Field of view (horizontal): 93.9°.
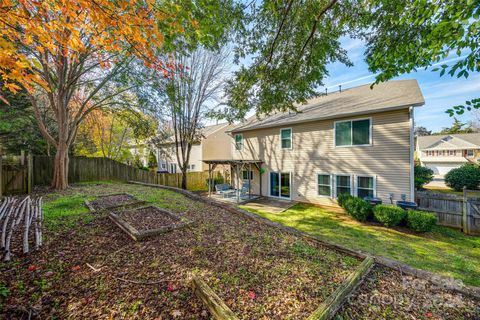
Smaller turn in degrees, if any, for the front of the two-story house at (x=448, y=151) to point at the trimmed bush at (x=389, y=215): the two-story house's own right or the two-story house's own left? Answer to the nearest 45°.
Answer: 0° — it already faces it

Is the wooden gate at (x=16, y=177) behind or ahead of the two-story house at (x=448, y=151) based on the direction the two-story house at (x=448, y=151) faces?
ahead

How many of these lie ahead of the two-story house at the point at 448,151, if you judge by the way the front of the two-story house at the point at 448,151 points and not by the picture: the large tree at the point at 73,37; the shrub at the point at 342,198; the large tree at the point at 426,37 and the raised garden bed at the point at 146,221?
4

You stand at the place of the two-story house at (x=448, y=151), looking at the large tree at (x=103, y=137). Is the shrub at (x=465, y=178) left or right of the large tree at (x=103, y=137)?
left

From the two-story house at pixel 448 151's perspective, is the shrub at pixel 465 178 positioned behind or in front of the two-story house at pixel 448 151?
in front

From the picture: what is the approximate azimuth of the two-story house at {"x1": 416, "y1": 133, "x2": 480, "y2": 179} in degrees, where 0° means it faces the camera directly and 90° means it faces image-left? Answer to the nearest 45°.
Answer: approximately 0°

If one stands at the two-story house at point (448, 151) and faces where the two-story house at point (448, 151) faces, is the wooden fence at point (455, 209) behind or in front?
in front

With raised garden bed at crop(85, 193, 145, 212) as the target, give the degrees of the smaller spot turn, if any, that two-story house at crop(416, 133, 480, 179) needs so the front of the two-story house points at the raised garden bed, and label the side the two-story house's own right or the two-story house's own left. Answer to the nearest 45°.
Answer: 0° — it already faces it
